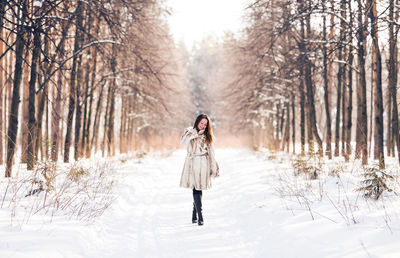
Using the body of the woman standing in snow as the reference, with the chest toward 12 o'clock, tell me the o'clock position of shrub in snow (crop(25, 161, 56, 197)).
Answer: The shrub in snow is roughly at 3 o'clock from the woman standing in snow.

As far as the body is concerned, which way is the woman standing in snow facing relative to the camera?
toward the camera

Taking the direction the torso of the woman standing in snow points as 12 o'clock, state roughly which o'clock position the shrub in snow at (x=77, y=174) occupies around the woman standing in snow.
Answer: The shrub in snow is roughly at 4 o'clock from the woman standing in snow.
